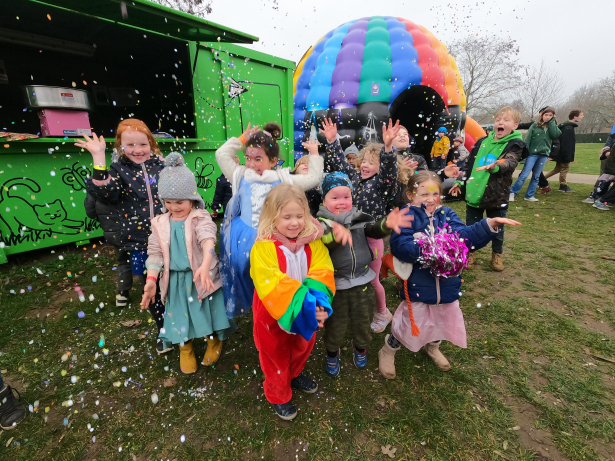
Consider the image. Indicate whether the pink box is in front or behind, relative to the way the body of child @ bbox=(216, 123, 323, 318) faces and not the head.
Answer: behind

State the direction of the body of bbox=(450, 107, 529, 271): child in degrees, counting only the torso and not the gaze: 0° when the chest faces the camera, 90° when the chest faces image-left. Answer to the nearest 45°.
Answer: approximately 45°

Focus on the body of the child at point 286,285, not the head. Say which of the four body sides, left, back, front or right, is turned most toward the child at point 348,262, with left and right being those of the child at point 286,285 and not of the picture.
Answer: left

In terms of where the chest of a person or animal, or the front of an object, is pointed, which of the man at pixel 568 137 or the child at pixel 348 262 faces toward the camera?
the child at pixel 348 262

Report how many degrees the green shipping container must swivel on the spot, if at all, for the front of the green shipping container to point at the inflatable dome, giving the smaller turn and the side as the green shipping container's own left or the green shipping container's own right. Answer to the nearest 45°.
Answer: approximately 45° to the green shipping container's own left

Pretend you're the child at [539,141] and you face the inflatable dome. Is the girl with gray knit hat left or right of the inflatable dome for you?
left

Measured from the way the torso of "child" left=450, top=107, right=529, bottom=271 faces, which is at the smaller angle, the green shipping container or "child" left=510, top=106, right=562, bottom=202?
the green shipping container

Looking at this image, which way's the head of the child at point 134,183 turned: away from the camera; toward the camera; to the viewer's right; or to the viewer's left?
toward the camera

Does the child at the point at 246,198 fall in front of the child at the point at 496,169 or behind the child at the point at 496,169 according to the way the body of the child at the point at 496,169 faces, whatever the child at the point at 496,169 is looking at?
in front

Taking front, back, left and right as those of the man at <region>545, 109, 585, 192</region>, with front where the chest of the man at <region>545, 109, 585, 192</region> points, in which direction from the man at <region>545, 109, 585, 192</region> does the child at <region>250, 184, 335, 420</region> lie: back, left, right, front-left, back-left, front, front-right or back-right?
right

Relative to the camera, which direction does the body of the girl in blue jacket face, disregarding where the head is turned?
toward the camera

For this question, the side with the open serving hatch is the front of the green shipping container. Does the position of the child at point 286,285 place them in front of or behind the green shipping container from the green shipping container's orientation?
in front

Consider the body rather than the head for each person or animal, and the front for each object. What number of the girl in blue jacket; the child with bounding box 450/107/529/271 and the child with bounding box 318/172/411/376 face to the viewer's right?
0

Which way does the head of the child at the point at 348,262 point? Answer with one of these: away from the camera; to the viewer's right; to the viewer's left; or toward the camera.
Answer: toward the camera

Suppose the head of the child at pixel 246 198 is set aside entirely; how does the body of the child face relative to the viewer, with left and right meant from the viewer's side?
facing the viewer and to the right of the viewer
